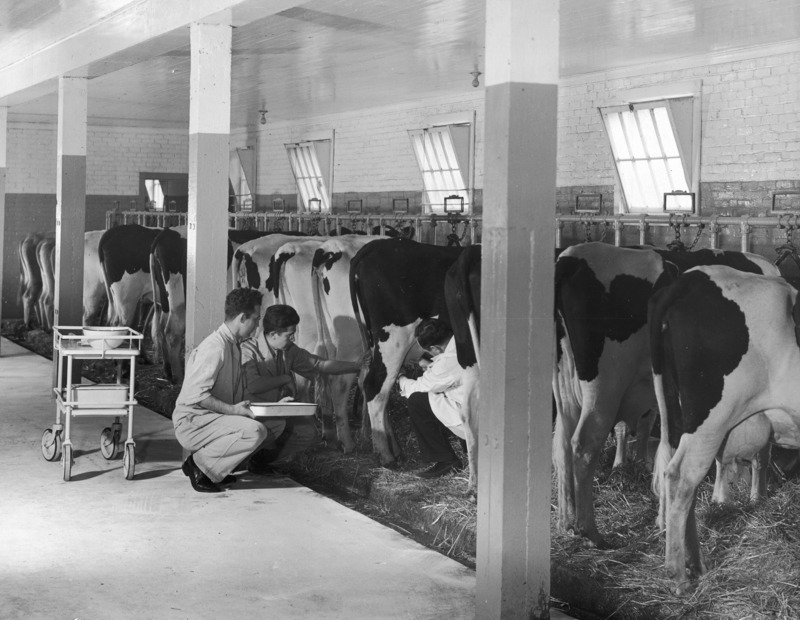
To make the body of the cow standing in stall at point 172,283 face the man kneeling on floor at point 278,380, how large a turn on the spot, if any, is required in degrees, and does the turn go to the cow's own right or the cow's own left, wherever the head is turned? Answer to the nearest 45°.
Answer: approximately 135° to the cow's own right

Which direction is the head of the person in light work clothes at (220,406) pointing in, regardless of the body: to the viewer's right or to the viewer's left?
to the viewer's right

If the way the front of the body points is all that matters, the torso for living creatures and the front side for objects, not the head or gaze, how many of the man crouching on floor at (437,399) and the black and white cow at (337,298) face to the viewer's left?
1

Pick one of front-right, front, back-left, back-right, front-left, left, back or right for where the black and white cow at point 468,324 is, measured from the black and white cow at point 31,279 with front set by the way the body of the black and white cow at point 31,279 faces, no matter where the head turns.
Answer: back-right

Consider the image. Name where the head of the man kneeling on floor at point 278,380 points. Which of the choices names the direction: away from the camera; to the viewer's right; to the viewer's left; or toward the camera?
to the viewer's right

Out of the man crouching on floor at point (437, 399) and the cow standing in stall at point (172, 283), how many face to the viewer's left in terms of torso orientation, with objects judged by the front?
1

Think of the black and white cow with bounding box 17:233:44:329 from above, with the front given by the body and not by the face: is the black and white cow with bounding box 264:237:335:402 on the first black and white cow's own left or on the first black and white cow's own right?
on the first black and white cow's own right

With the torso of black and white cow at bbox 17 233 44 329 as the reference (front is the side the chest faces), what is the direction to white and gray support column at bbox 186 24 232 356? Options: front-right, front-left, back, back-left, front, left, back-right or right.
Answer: back-right

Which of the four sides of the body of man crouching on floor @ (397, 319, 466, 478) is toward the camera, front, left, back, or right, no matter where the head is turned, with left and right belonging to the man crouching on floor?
left

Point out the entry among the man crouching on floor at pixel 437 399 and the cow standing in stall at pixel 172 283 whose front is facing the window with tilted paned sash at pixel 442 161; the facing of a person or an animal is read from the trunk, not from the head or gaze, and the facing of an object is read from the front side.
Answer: the cow standing in stall

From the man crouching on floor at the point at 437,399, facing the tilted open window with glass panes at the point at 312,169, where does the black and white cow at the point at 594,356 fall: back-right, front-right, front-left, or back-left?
back-right

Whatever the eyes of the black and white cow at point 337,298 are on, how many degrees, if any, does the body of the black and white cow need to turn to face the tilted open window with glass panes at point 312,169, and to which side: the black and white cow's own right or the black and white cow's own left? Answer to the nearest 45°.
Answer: approximately 45° to the black and white cow's own left

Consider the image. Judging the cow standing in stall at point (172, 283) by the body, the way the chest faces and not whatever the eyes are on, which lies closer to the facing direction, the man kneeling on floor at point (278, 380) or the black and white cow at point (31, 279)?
the black and white cow

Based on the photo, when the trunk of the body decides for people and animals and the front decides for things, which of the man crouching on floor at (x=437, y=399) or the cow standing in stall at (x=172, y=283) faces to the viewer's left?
the man crouching on floor

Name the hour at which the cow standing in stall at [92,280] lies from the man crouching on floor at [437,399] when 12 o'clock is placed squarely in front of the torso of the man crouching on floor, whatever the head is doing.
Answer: The cow standing in stall is roughly at 2 o'clock from the man crouching on floor.

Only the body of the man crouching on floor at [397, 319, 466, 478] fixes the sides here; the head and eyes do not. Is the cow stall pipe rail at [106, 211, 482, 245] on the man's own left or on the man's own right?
on the man's own right
